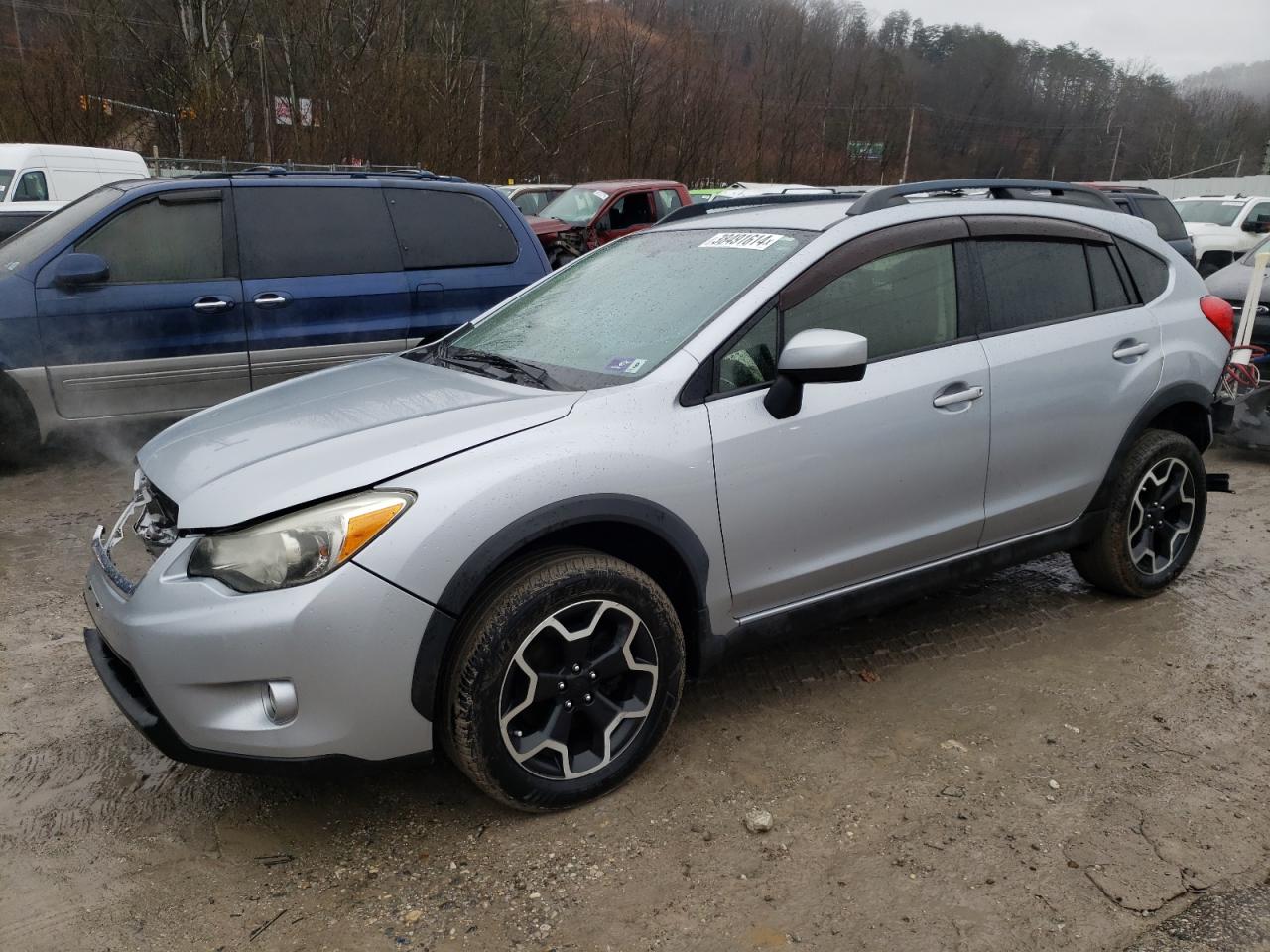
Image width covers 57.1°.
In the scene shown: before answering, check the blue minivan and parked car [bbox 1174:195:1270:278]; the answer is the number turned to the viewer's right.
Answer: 0

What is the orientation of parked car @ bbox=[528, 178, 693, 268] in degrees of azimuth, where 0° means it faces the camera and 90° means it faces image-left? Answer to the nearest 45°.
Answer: approximately 45°

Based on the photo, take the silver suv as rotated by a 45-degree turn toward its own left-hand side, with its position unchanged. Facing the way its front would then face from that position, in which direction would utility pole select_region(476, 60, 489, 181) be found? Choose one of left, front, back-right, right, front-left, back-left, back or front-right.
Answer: back

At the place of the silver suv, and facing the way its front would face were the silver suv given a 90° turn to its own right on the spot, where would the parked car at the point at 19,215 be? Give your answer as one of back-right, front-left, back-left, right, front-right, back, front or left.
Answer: front

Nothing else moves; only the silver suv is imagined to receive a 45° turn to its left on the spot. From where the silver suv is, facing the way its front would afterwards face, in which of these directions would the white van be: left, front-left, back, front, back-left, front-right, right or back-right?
back-right

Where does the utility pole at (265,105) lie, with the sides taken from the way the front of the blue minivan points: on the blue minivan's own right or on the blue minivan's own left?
on the blue minivan's own right

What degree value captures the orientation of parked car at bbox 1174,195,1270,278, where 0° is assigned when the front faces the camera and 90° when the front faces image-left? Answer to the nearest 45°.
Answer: approximately 45°

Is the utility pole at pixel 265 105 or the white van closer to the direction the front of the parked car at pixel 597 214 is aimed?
the white van

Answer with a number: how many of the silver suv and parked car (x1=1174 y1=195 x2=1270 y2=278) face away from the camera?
0

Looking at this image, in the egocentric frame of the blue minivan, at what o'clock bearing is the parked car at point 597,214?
The parked car is roughly at 4 o'clock from the blue minivan.

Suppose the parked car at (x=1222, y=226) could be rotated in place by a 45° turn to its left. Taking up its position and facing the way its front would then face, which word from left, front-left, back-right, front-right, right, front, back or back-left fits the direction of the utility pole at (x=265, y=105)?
right

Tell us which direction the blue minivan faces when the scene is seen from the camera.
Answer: facing to the left of the viewer

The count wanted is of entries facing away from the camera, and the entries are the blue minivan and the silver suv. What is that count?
0

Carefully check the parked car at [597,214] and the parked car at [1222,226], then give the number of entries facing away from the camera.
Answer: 0
